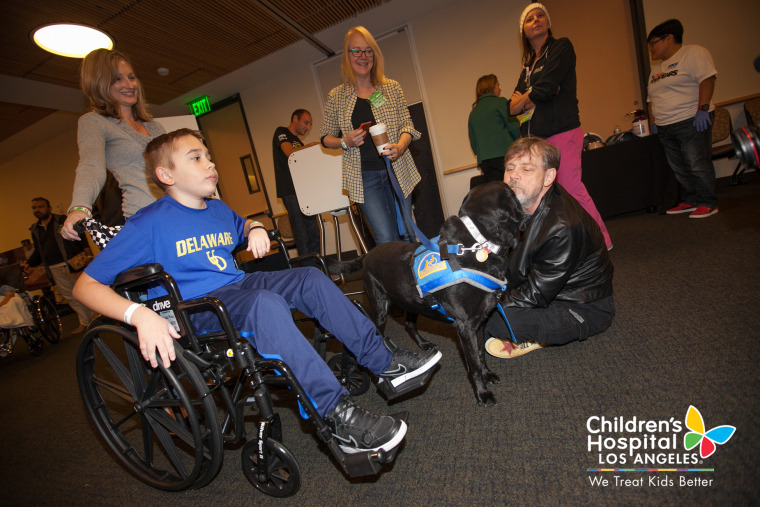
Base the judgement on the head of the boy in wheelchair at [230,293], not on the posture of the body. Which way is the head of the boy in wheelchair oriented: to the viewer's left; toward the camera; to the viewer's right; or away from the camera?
to the viewer's right

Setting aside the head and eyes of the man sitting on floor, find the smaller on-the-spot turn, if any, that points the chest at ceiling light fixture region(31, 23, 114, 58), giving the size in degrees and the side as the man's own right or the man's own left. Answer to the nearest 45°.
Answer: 0° — they already face it

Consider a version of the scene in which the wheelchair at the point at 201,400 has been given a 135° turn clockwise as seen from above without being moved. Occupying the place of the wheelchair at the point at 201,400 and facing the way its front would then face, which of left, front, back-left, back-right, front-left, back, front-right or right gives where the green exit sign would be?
right

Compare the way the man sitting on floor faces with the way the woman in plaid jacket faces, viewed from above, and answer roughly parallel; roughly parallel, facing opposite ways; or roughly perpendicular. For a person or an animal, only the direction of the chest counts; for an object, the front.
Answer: roughly perpendicular

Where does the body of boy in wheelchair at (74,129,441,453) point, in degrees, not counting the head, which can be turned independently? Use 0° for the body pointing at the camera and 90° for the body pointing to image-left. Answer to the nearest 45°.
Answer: approximately 315°

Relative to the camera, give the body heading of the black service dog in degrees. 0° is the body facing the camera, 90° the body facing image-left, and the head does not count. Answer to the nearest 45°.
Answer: approximately 315°

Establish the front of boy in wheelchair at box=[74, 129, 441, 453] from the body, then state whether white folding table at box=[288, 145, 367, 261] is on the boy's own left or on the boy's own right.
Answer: on the boy's own left

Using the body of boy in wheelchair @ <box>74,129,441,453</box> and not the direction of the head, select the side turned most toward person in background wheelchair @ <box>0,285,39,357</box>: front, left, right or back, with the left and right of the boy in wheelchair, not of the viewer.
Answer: back

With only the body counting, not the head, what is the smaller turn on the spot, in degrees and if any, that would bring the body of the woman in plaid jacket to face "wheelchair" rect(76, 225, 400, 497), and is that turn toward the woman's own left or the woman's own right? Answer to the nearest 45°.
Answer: approximately 45° to the woman's own right

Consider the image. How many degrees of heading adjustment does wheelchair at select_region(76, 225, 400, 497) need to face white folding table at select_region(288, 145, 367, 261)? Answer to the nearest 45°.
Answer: approximately 90° to its left

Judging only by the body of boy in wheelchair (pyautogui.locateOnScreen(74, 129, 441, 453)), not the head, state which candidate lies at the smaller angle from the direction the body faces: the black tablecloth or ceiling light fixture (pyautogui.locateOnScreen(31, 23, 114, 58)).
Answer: the black tablecloth
